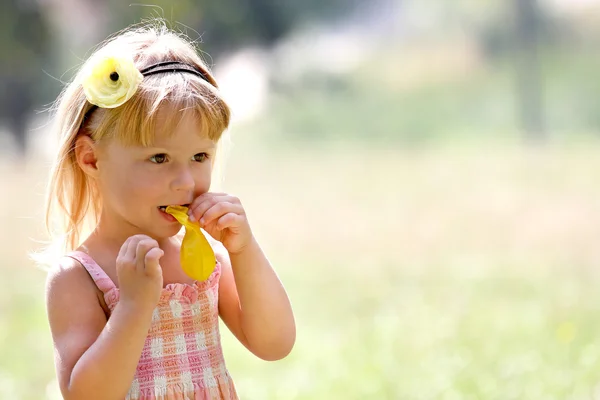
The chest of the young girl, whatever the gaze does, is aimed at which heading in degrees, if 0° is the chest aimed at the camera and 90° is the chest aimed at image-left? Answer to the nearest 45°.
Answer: approximately 315°
